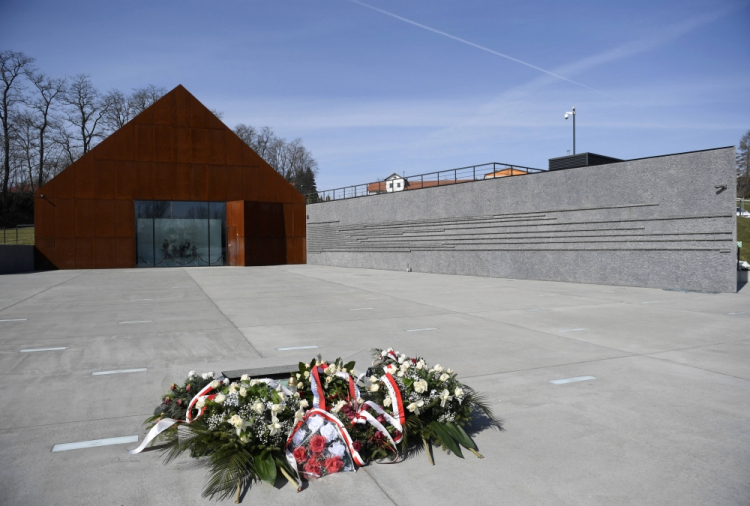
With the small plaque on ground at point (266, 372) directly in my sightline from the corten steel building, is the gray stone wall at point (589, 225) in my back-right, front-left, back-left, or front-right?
front-left

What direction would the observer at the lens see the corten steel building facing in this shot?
facing the viewer

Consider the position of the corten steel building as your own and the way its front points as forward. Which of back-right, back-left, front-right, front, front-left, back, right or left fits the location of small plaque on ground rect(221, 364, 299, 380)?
front

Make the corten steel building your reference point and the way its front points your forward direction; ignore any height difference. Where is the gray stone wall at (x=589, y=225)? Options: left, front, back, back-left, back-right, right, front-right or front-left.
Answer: front-left

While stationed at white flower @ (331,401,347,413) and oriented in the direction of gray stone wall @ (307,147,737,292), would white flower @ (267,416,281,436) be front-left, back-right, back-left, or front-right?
back-left

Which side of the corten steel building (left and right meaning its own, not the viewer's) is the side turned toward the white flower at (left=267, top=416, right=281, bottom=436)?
front

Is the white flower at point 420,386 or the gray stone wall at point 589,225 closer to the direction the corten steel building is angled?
the white flower

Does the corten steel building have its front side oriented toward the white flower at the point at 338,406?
yes

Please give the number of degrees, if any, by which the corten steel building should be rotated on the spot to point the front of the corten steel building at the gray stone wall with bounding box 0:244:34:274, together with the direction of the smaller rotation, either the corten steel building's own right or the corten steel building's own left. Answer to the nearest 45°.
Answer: approximately 90° to the corten steel building's own right

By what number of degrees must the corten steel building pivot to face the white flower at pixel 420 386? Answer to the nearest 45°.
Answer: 0° — it already faces it

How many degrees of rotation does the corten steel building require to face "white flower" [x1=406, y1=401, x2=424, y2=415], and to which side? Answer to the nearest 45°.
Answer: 0° — it already faces it

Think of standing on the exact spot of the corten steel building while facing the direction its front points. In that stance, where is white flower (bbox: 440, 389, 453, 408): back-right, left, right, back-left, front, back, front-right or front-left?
front
